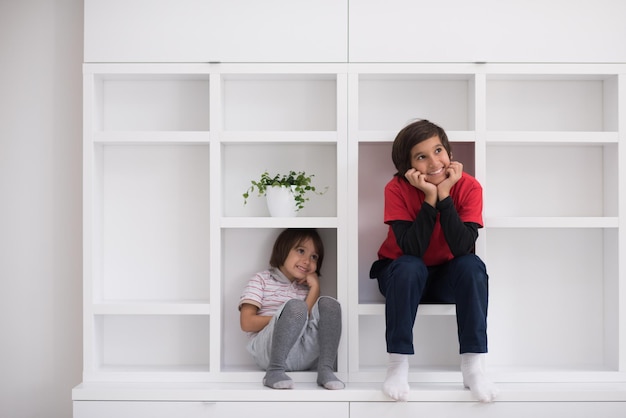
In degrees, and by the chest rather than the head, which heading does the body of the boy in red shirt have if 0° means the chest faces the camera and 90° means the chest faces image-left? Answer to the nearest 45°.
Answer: approximately 0°
